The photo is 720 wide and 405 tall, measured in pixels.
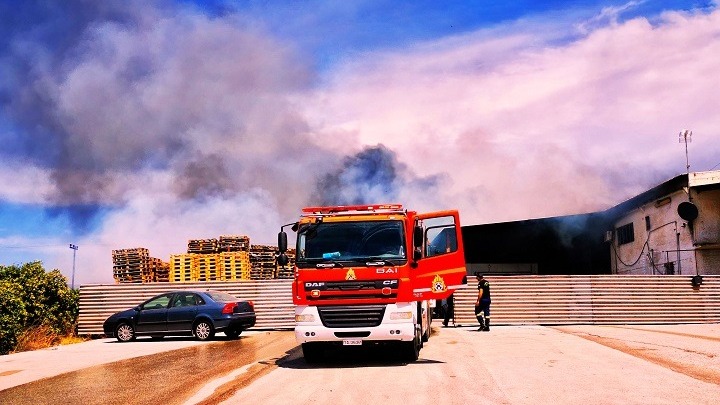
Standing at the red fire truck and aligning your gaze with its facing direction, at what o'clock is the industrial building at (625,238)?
The industrial building is roughly at 7 o'clock from the red fire truck.

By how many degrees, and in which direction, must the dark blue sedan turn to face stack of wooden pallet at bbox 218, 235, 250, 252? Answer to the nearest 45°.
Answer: approximately 45° to its right

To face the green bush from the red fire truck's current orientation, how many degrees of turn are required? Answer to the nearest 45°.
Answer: approximately 135° to its right

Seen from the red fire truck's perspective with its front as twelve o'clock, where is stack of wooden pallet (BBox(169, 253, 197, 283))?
The stack of wooden pallet is roughly at 5 o'clock from the red fire truck.

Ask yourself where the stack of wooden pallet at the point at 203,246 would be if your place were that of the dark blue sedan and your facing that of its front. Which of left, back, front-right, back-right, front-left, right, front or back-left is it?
front-right

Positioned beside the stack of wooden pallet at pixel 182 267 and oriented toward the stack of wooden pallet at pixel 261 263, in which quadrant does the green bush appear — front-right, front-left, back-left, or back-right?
back-right

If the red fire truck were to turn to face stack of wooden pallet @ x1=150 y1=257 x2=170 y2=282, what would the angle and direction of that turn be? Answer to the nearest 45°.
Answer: approximately 135° to its right

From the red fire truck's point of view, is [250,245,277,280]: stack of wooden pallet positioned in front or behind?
behind

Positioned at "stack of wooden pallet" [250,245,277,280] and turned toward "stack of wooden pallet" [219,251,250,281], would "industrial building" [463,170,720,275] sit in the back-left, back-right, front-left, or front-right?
back-left

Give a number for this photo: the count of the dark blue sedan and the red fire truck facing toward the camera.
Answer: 1

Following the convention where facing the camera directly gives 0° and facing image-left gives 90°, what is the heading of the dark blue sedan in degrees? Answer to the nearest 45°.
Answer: approximately 135°

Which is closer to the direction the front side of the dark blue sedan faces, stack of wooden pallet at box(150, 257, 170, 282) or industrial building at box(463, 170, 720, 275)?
the stack of wooden pallet

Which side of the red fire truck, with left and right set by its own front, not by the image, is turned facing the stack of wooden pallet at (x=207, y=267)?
back
